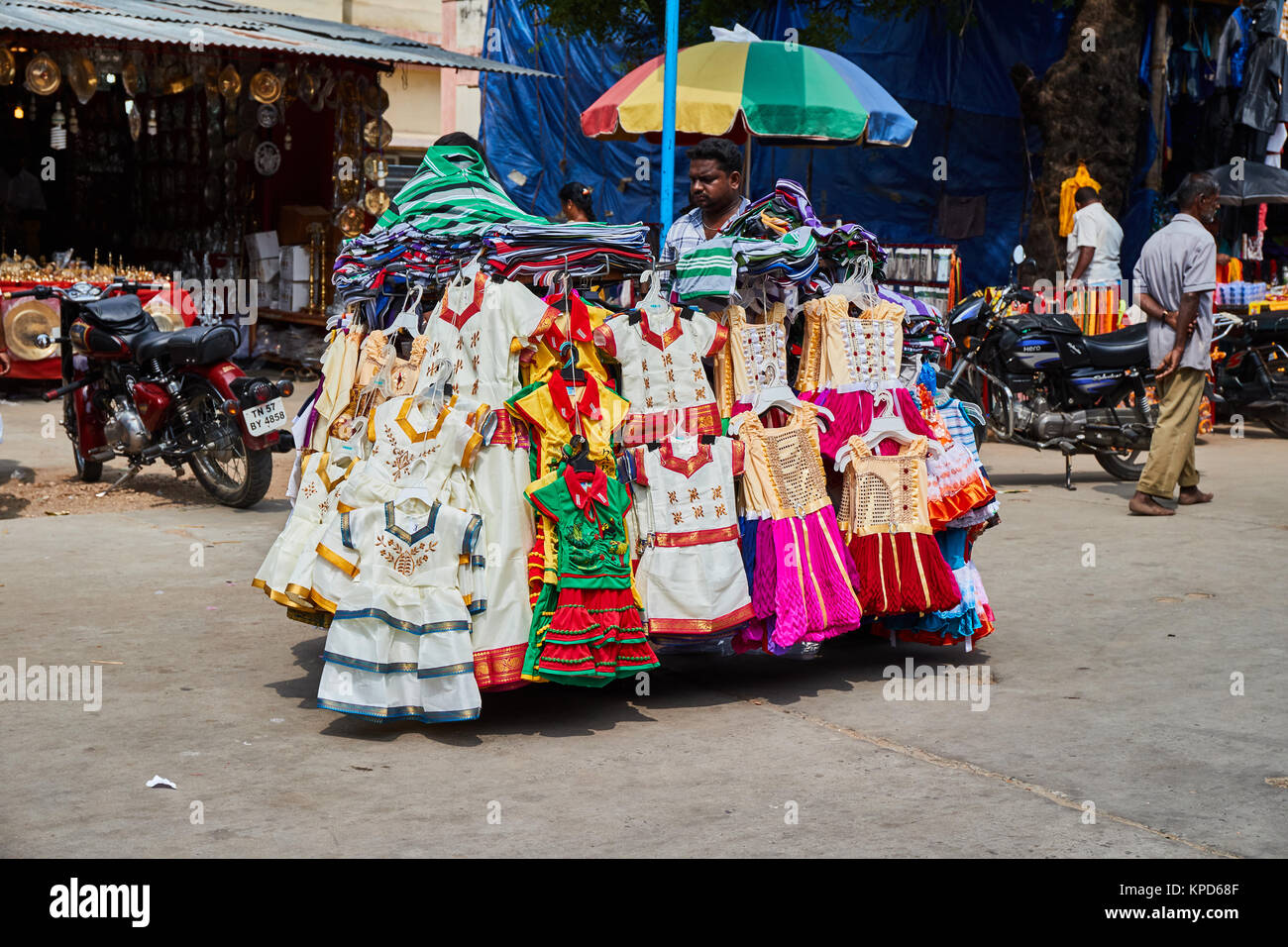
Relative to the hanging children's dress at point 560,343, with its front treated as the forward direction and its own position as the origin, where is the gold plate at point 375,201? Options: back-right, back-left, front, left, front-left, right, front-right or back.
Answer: back

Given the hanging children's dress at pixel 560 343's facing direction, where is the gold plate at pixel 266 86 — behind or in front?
behind

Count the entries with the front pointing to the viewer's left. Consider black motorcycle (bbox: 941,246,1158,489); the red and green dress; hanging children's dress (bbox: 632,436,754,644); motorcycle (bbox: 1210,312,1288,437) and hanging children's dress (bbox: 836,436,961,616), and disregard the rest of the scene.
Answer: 2

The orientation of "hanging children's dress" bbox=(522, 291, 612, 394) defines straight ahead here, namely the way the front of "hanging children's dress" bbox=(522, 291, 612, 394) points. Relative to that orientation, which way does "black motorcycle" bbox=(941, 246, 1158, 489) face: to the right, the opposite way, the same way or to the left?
to the right

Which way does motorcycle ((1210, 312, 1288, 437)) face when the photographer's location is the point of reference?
facing to the left of the viewer

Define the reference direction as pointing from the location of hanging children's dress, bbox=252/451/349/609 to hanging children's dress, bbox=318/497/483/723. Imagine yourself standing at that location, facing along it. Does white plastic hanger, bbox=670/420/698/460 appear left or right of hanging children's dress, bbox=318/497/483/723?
left

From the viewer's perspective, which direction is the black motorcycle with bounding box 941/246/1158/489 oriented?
to the viewer's left

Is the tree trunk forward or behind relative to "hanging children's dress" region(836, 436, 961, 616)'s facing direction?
behind

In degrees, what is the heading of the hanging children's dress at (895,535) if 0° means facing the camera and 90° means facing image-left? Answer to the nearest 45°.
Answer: approximately 0°
